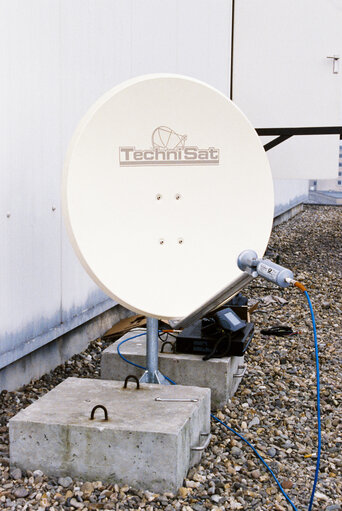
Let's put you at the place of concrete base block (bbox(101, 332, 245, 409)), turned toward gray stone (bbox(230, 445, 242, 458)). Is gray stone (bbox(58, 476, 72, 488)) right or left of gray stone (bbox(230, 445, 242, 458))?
right

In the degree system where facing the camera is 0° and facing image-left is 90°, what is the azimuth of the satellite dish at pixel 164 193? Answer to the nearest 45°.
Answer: approximately 315°
